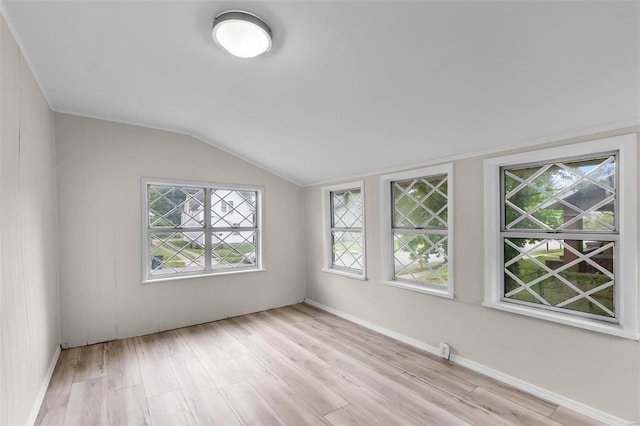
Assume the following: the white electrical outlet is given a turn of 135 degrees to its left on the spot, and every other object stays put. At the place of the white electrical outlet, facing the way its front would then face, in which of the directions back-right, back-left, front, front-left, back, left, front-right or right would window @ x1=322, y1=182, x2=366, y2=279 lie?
back-left

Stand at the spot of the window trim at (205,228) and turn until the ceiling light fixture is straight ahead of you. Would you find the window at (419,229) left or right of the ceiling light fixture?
left

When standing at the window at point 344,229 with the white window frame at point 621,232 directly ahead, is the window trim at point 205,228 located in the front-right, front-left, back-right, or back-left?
back-right

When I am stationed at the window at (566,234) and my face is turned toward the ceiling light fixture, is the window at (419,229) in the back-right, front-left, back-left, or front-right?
front-right

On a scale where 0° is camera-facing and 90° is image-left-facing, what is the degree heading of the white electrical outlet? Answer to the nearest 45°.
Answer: approximately 45°
